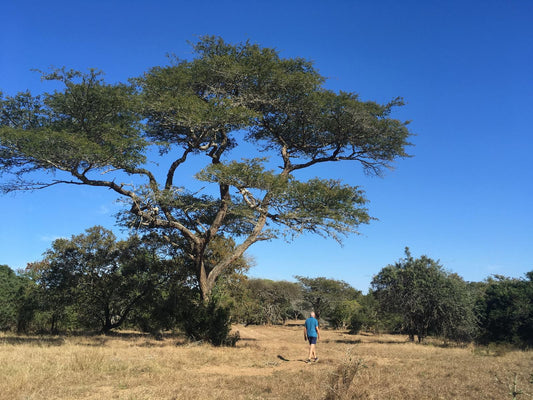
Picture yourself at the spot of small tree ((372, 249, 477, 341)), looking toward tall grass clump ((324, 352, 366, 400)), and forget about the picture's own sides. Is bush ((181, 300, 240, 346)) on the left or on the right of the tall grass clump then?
right

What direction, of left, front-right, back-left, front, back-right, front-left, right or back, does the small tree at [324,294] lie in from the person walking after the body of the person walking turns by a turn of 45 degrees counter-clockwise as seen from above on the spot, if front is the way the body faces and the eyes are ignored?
front-right

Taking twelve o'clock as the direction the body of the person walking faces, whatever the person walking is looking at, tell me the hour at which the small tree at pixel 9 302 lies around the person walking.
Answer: The small tree is roughly at 10 o'clock from the person walking.

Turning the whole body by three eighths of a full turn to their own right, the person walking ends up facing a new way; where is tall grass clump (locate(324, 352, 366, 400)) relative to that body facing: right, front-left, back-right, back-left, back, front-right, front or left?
front-right

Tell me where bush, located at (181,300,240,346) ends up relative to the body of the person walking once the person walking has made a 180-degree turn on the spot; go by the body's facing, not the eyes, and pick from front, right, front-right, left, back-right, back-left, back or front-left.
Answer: back-right

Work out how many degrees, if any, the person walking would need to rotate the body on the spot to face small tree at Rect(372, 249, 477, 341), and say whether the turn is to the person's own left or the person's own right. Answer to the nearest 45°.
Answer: approximately 45° to the person's own right

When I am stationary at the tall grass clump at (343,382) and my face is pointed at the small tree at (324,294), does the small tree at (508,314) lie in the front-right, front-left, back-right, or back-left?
front-right

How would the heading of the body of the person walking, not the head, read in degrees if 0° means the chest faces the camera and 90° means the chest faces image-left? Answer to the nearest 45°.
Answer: approximately 180°

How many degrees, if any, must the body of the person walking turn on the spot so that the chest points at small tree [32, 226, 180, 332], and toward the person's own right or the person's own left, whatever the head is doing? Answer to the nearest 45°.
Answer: approximately 45° to the person's own left

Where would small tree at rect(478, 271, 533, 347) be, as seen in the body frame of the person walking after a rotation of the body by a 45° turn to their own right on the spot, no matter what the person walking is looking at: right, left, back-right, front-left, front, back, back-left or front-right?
front
